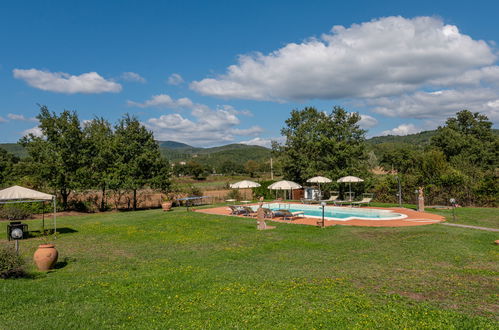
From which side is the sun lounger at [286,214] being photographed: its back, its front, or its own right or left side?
right

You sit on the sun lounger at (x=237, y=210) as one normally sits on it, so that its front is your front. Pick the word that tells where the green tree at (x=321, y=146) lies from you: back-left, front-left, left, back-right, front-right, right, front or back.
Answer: front-left

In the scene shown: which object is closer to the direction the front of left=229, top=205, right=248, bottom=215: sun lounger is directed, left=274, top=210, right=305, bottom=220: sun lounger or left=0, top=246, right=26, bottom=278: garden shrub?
the sun lounger

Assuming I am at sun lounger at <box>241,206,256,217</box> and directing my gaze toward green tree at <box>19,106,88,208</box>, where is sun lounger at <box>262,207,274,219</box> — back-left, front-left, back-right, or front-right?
back-left

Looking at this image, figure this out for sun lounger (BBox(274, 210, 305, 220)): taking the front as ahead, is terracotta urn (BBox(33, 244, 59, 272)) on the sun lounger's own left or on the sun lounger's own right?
on the sun lounger's own right

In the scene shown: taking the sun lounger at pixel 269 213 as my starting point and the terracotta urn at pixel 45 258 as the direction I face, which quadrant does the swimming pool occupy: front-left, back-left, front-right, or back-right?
back-left

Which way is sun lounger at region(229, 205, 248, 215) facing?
to the viewer's right

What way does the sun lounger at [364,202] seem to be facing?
to the viewer's left

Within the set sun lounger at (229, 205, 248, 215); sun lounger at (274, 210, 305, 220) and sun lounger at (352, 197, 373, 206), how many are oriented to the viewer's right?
2

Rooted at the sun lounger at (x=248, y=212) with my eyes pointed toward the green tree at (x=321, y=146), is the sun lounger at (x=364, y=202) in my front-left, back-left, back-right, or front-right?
front-right

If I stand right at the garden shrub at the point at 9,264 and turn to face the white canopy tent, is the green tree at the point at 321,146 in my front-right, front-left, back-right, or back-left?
front-right
